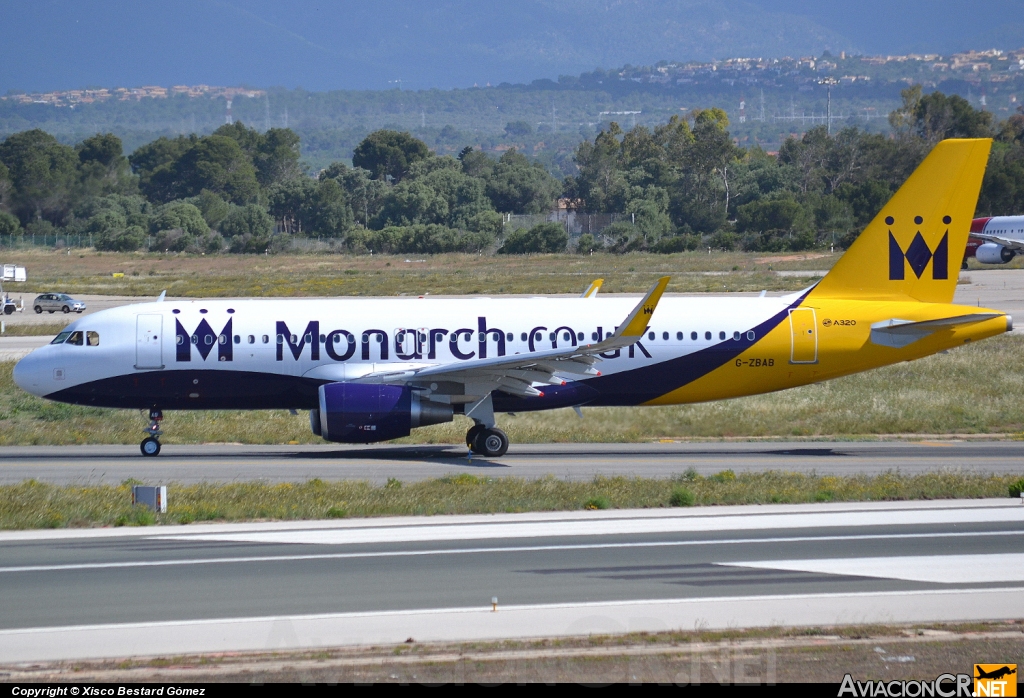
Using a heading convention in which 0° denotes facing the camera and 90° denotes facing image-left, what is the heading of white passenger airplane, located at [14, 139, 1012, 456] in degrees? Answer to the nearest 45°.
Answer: approximately 90°

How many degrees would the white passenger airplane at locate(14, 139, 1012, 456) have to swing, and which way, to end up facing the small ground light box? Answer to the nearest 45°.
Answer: approximately 45° to its left
